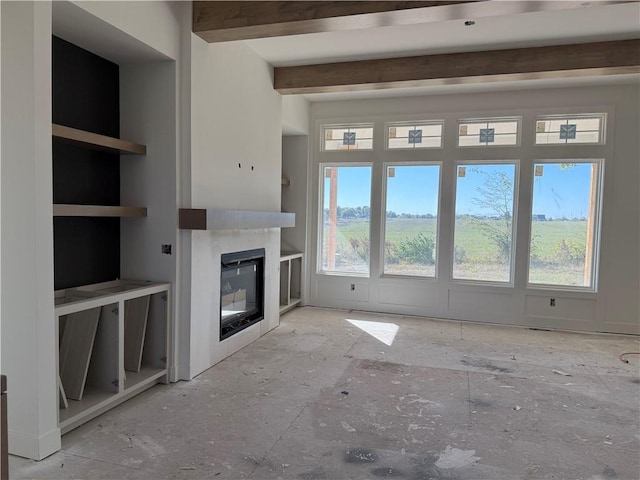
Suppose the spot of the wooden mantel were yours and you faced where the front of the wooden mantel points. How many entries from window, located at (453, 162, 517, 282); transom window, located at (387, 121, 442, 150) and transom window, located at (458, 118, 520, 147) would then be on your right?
0

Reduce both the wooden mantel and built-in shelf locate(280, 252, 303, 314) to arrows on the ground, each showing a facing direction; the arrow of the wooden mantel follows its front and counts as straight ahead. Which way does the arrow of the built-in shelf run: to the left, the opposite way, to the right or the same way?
the same way

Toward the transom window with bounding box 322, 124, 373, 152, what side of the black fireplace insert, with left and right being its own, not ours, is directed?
left

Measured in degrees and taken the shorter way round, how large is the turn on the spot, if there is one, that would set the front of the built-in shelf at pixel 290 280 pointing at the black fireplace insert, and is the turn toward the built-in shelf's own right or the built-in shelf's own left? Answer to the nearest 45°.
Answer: approximately 45° to the built-in shelf's own right

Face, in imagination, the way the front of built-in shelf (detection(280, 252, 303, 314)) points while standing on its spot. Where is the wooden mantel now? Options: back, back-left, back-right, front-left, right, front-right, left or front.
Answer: front-right

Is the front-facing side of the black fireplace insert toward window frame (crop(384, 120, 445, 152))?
no

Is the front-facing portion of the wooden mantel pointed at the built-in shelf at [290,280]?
no

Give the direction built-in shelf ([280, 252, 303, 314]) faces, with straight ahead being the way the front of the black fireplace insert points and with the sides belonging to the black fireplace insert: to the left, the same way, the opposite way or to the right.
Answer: the same way

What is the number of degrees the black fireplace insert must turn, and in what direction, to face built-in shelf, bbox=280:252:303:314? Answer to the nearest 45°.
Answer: approximately 135° to its left

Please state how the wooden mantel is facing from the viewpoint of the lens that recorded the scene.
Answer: facing the viewer and to the right of the viewer

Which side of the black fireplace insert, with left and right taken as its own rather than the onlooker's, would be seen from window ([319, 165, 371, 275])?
left

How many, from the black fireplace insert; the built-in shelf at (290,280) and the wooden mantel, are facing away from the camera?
0

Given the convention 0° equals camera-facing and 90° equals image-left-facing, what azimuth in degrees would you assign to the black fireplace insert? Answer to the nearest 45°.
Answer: approximately 315°

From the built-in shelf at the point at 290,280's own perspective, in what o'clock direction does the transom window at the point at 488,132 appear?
The transom window is roughly at 11 o'clock from the built-in shelf.

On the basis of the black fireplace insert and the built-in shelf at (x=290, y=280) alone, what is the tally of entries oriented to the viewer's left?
0

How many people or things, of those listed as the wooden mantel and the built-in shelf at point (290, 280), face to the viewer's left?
0
